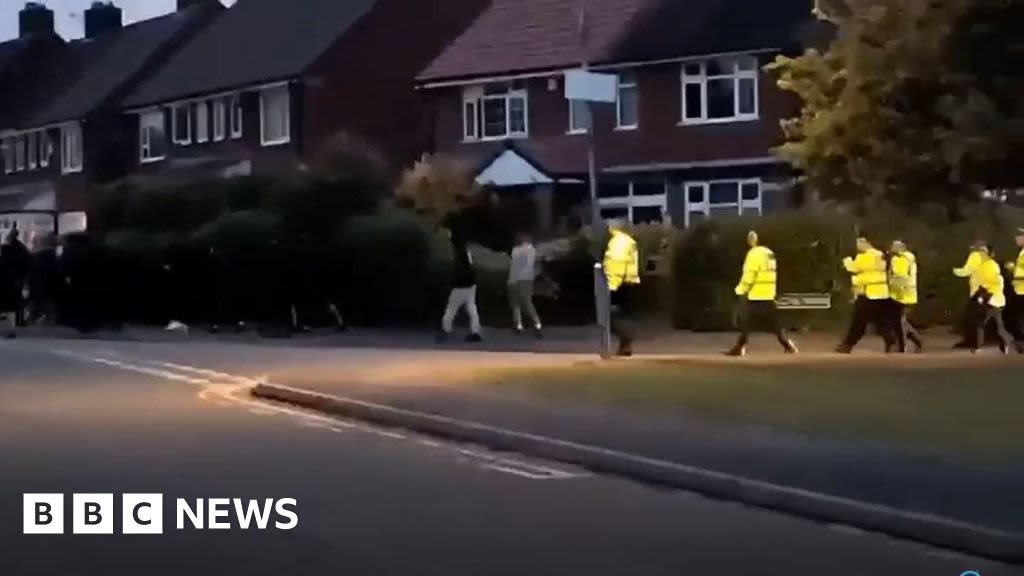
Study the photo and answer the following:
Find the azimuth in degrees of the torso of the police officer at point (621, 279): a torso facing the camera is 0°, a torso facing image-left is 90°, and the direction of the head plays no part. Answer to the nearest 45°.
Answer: approximately 90°

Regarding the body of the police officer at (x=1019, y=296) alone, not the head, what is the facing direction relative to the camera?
to the viewer's left

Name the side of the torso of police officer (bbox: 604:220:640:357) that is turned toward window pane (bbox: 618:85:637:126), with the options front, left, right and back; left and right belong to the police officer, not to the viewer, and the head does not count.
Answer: right

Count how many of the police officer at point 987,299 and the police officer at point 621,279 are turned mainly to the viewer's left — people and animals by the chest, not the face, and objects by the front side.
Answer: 2

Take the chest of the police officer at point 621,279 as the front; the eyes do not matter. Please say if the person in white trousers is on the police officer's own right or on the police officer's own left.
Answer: on the police officer's own right

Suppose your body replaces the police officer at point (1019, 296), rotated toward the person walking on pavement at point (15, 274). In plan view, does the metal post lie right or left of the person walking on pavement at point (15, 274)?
left

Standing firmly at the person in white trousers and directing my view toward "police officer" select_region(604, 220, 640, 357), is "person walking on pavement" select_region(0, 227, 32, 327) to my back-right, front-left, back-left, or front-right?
back-right

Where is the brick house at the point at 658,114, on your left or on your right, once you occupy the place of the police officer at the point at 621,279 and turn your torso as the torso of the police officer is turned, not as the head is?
on your right

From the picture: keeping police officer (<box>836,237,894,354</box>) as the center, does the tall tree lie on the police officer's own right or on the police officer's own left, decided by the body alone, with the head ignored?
on the police officer's own right

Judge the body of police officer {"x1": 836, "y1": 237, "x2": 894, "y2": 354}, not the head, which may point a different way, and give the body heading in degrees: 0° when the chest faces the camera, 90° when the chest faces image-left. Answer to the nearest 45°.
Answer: approximately 90°
